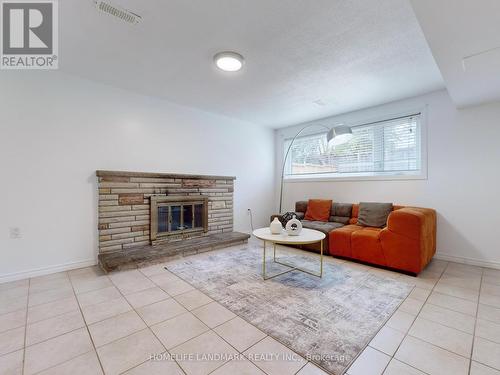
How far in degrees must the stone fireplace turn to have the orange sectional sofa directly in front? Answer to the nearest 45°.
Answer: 0° — it already faces it

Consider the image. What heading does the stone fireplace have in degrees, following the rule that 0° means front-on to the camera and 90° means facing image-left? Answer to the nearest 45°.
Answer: approximately 315°

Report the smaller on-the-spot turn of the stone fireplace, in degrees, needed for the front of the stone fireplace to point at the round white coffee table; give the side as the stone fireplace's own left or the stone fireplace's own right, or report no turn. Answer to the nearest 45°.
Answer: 0° — it already faces it

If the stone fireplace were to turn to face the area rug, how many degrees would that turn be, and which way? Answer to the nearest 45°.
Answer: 0° — it already faces it

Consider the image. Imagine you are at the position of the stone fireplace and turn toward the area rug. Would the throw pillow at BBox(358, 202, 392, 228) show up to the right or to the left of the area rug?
left

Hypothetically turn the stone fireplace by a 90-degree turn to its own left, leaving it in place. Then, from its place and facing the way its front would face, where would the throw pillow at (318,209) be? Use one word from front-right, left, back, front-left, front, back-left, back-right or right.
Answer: front-right
